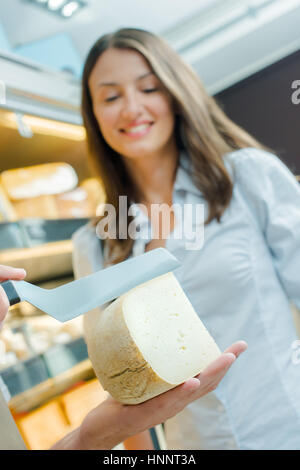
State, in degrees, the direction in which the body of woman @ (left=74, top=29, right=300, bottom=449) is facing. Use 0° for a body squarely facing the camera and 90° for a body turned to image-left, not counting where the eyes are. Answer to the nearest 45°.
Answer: approximately 45°

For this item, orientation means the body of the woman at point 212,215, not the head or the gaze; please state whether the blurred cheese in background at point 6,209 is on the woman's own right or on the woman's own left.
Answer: on the woman's own right
